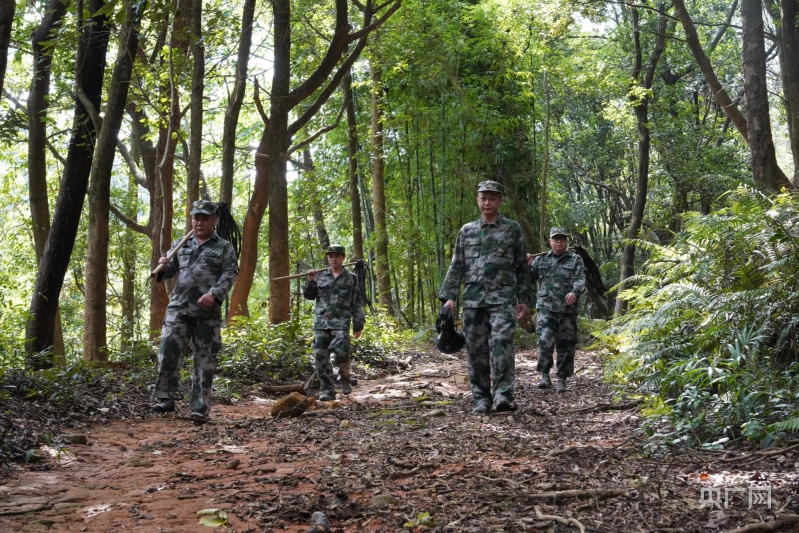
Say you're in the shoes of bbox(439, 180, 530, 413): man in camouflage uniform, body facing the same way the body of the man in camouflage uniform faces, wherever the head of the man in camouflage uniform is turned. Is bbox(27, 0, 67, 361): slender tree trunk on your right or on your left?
on your right

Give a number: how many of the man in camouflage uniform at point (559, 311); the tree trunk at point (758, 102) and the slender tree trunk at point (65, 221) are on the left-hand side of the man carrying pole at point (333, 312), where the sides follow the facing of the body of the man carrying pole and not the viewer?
2

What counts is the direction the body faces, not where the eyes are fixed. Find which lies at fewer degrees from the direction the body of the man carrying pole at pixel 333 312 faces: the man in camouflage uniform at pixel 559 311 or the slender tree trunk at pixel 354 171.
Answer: the man in camouflage uniform

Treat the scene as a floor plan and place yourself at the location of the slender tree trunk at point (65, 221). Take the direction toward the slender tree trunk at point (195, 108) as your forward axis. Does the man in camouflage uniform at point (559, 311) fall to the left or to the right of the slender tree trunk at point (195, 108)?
right

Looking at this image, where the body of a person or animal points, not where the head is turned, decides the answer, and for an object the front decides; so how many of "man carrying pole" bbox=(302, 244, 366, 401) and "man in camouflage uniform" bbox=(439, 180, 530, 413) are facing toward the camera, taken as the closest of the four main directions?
2
